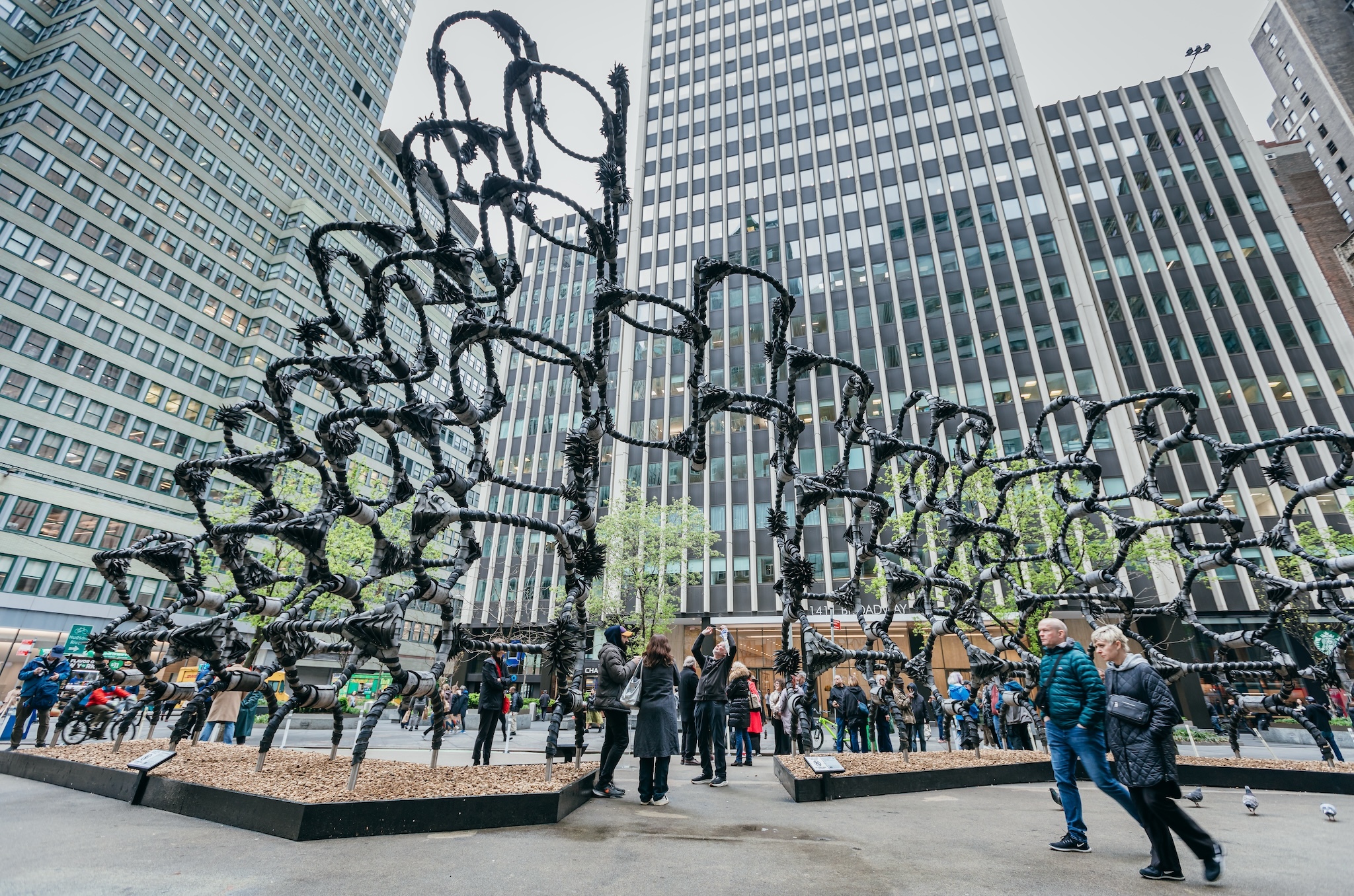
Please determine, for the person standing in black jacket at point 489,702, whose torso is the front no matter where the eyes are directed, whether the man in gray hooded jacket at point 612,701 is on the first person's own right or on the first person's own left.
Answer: on the first person's own right

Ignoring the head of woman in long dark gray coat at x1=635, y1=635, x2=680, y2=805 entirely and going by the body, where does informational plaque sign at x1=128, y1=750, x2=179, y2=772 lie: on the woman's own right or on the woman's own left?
on the woman's own left

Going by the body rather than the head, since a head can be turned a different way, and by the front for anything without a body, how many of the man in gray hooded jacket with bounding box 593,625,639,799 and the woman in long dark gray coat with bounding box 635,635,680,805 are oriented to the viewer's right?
1

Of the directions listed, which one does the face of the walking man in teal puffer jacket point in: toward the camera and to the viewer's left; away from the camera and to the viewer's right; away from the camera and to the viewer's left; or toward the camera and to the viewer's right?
toward the camera and to the viewer's left

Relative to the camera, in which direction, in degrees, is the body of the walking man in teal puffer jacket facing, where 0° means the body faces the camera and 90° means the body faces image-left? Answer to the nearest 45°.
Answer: approximately 45°

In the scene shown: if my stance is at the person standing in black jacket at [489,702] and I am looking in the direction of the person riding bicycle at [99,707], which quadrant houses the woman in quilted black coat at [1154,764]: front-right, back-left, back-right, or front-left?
back-left

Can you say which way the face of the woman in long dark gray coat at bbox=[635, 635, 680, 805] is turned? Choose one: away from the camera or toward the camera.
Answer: away from the camera

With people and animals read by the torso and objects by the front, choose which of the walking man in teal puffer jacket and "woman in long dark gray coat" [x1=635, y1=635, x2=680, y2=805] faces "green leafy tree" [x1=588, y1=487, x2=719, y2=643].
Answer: the woman in long dark gray coat

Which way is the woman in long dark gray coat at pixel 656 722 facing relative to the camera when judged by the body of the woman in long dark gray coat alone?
away from the camera

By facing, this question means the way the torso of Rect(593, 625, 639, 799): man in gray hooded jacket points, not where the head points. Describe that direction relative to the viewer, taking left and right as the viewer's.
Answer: facing to the right of the viewer

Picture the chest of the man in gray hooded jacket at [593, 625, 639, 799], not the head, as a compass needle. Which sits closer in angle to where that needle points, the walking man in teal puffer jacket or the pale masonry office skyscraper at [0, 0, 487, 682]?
the walking man in teal puffer jacket

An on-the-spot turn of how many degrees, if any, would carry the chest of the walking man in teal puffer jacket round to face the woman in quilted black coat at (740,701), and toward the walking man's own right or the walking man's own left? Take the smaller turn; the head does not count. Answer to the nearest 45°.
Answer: approximately 90° to the walking man's own right
